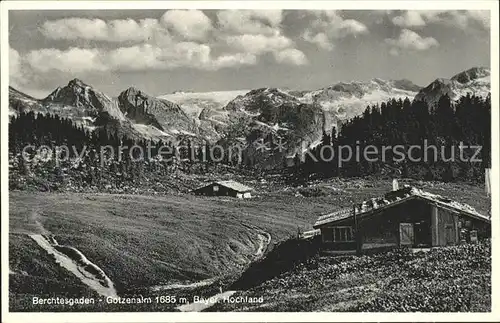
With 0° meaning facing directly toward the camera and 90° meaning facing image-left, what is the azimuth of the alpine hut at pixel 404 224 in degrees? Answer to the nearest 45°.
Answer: approximately 0°
